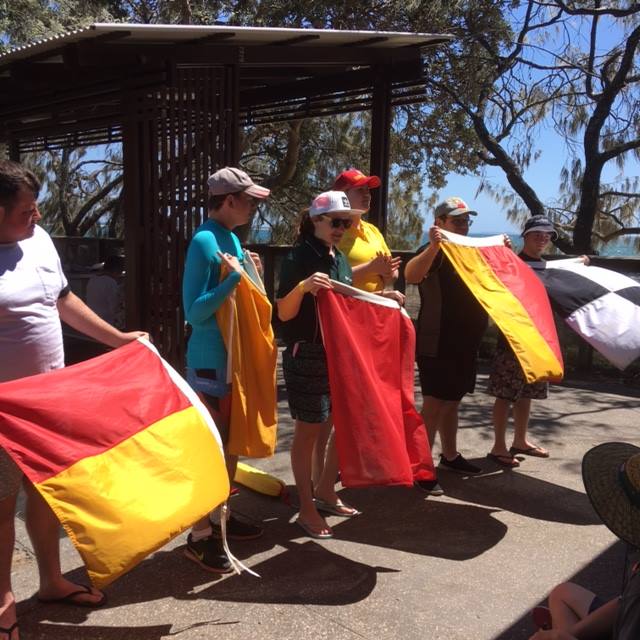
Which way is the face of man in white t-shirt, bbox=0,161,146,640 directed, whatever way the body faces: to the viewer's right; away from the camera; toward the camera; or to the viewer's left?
to the viewer's right

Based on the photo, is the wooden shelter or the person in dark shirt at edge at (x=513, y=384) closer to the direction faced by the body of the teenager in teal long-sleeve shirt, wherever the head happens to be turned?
the person in dark shirt at edge

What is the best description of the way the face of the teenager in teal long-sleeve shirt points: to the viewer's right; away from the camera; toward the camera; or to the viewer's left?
to the viewer's right

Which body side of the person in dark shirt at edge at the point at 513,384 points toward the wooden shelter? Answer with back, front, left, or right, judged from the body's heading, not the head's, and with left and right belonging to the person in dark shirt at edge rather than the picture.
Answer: back

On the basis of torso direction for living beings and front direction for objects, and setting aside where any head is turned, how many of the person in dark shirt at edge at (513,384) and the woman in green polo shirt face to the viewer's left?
0

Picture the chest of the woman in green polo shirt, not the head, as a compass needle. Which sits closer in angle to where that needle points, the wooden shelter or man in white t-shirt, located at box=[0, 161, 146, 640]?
the man in white t-shirt

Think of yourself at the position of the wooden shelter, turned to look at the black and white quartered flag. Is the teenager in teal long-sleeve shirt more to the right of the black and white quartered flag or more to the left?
right

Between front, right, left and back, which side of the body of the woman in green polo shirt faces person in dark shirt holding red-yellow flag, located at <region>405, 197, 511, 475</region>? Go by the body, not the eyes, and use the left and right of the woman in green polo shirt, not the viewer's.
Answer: left

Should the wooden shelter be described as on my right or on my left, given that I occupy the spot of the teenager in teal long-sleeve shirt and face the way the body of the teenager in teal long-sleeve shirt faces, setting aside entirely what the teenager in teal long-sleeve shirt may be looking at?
on my left
